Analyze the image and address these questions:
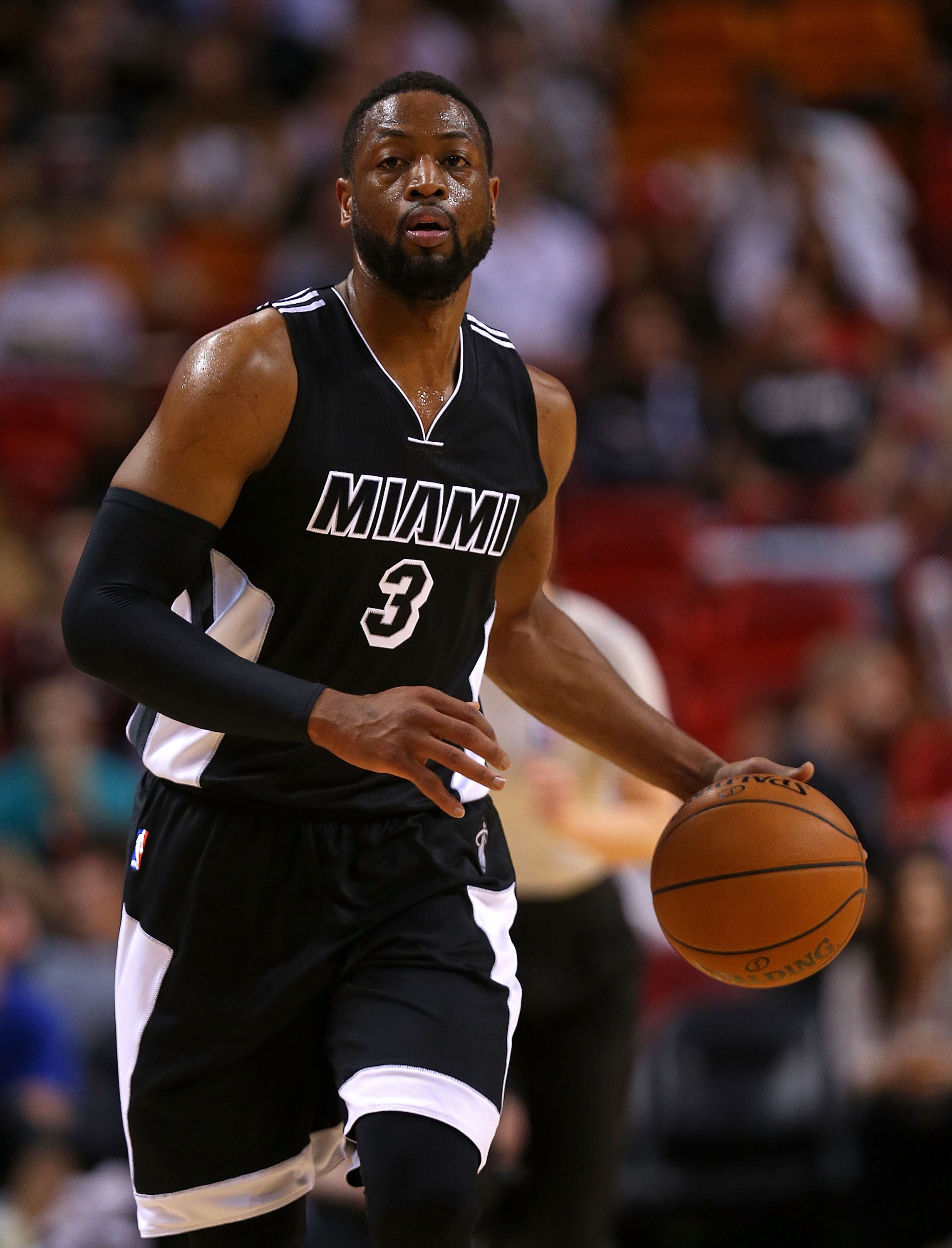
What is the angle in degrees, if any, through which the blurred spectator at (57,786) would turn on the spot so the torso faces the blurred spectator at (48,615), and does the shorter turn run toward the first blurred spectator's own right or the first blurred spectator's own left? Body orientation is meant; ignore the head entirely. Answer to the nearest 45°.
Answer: approximately 180°

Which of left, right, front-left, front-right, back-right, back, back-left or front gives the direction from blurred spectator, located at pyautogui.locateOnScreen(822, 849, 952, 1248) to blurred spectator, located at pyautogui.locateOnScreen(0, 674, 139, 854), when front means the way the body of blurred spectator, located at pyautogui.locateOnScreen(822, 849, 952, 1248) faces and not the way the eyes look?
right

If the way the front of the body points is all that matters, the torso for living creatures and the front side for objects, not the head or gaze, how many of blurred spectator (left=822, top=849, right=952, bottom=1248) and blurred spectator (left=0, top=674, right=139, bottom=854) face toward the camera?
2

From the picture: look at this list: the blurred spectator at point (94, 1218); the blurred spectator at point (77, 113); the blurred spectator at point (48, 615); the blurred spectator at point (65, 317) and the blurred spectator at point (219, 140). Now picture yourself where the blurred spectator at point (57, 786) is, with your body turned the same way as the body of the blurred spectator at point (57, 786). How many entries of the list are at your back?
4

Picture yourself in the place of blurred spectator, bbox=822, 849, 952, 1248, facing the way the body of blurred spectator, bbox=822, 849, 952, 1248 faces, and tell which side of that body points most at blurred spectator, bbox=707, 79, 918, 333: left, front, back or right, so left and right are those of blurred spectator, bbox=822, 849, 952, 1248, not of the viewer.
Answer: back

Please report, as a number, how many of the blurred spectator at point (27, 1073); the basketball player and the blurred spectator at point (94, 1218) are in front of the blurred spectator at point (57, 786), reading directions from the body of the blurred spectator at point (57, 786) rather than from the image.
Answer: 3

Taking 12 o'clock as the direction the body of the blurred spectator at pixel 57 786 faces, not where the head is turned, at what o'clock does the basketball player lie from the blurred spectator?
The basketball player is roughly at 12 o'clock from the blurred spectator.

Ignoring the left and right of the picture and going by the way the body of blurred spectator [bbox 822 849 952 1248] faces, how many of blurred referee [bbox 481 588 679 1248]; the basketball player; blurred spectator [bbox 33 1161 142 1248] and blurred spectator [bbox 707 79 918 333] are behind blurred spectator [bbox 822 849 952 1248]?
1

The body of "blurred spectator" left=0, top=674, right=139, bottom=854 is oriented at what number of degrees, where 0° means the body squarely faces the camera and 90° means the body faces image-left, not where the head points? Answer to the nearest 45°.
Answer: approximately 0°

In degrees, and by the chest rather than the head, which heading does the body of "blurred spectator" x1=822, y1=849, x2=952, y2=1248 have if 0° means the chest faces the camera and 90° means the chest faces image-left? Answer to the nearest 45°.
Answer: approximately 0°
